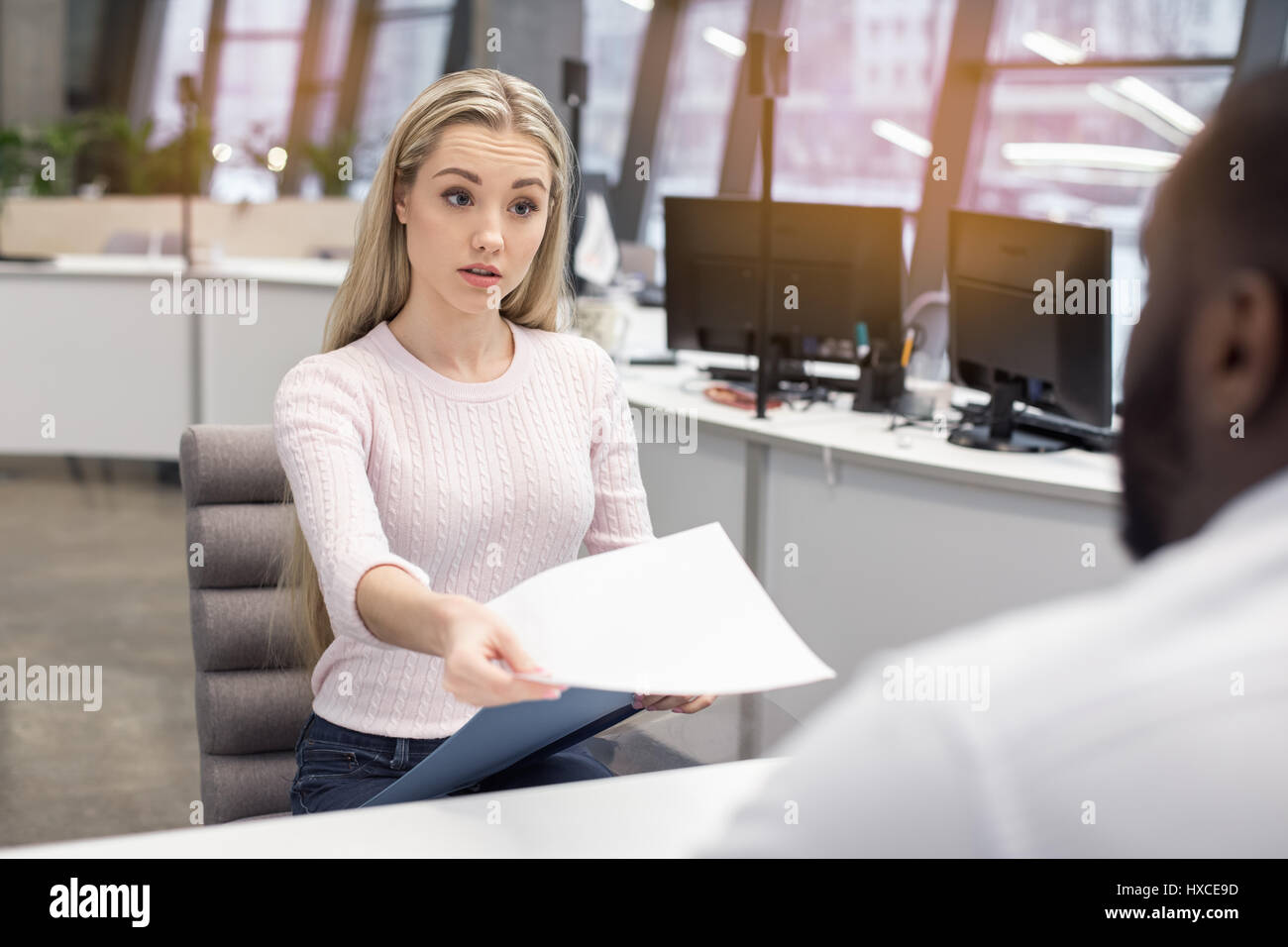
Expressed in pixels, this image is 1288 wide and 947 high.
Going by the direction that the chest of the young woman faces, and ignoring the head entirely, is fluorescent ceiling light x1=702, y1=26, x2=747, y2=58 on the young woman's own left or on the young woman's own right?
on the young woman's own left

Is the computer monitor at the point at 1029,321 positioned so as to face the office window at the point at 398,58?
no

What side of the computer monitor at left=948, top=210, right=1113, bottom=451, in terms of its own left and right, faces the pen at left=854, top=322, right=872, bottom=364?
left

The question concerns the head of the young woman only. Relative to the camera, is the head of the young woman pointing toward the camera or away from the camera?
toward the camera

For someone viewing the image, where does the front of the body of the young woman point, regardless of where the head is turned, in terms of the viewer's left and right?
facing the viewer and to the right of the viewer

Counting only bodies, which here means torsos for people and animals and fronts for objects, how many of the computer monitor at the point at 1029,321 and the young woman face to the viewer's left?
0

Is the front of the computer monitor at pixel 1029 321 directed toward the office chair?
no

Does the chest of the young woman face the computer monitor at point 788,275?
no

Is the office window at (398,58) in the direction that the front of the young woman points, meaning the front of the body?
no

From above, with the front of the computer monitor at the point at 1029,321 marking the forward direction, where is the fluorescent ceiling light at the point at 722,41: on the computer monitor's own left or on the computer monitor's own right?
on the computer monitor's own left

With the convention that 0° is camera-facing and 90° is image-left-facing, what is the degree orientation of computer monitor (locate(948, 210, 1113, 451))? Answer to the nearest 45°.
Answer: approximately 225°

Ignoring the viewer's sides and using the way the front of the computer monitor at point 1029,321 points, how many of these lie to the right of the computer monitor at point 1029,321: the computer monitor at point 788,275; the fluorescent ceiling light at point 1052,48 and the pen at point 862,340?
0
